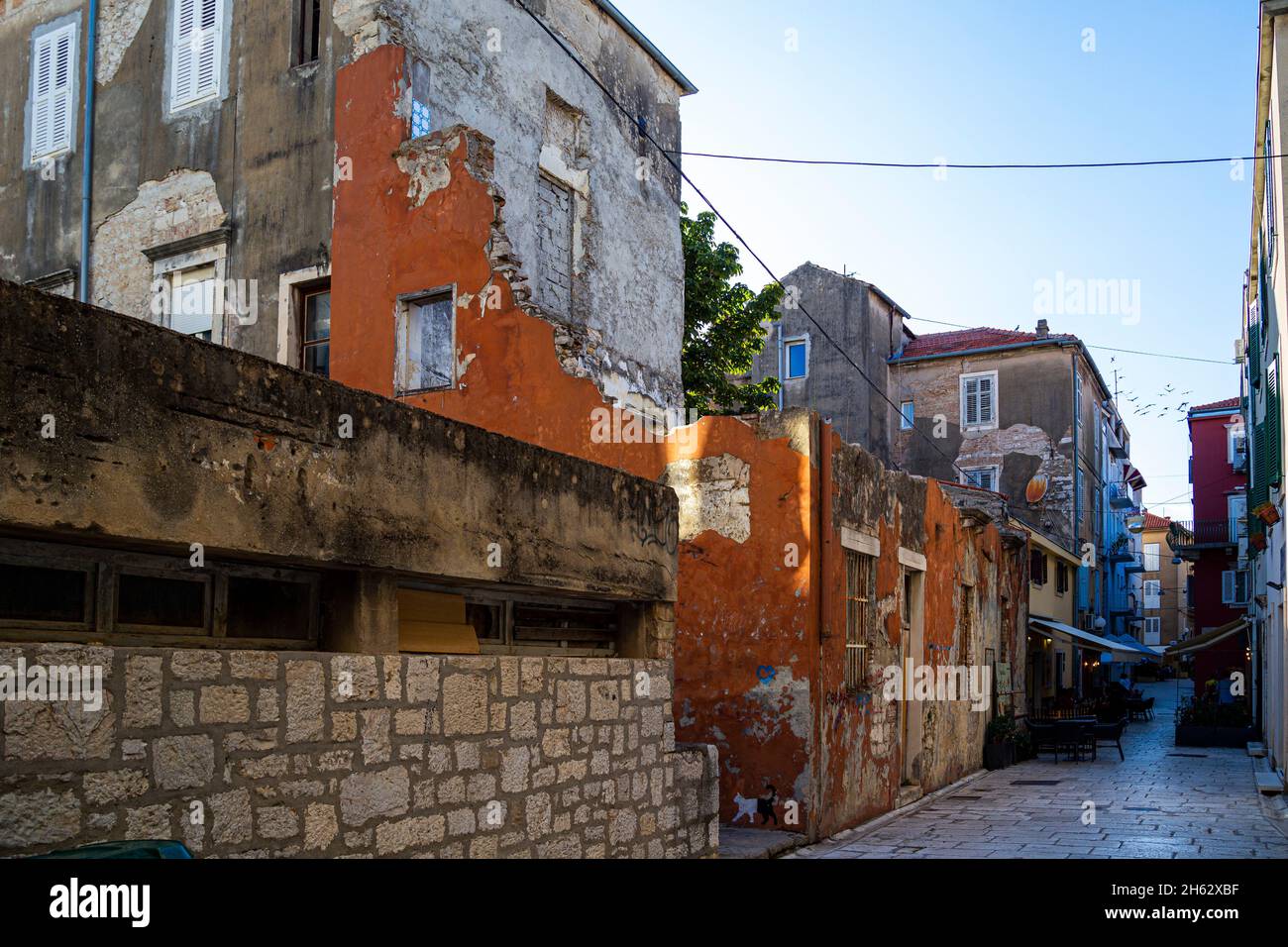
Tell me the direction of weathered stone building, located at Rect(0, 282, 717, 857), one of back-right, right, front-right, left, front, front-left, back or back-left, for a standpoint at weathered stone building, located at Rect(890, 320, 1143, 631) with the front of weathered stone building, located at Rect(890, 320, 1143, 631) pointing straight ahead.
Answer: right

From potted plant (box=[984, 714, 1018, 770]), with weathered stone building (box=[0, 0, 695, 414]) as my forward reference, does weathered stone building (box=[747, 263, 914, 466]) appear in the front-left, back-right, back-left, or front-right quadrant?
back-right

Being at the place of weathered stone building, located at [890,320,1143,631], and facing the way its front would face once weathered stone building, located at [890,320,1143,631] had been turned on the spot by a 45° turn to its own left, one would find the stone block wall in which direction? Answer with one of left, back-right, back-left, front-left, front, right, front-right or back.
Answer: back-right

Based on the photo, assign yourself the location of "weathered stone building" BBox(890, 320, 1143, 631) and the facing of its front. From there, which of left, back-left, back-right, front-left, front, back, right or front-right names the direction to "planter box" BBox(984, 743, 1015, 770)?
right

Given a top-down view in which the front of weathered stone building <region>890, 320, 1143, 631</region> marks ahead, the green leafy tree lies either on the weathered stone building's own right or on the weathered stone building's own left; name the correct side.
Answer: on the weathered stone building's own right
